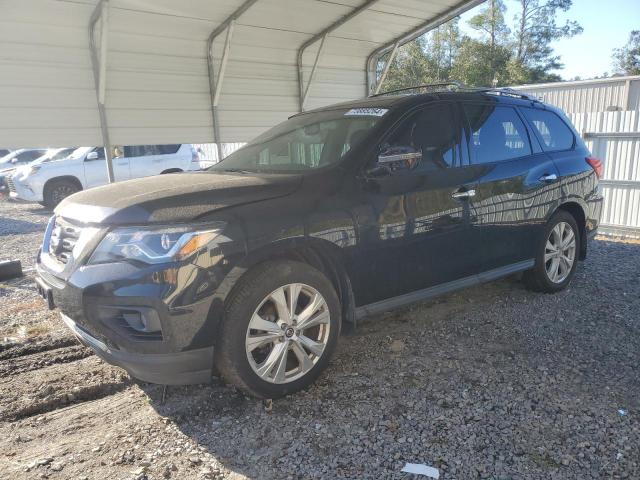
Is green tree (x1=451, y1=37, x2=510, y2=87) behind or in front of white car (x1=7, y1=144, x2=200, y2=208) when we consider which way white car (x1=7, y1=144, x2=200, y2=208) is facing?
behind

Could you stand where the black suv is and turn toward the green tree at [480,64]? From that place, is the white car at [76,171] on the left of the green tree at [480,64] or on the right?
left

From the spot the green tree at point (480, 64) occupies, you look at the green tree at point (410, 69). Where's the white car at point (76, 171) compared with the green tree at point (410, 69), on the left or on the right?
left

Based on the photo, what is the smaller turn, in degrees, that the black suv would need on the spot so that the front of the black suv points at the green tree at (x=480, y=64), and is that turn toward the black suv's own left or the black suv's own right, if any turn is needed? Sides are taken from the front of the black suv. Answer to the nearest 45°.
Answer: approximately 135° to the black suv's own right

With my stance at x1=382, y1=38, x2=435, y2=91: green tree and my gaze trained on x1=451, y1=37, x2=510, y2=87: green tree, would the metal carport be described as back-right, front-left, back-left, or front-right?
back-right

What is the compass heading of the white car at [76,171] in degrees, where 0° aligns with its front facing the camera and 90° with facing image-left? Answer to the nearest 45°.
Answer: approximately 45°

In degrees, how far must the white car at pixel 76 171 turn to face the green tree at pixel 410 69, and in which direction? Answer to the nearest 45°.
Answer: approximately 180°

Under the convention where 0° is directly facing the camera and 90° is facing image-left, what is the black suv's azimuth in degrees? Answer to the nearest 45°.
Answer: approximately 45°

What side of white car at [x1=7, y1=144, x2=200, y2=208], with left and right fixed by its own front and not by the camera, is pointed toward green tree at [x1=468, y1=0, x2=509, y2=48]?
back

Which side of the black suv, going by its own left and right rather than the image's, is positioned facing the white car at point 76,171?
right
